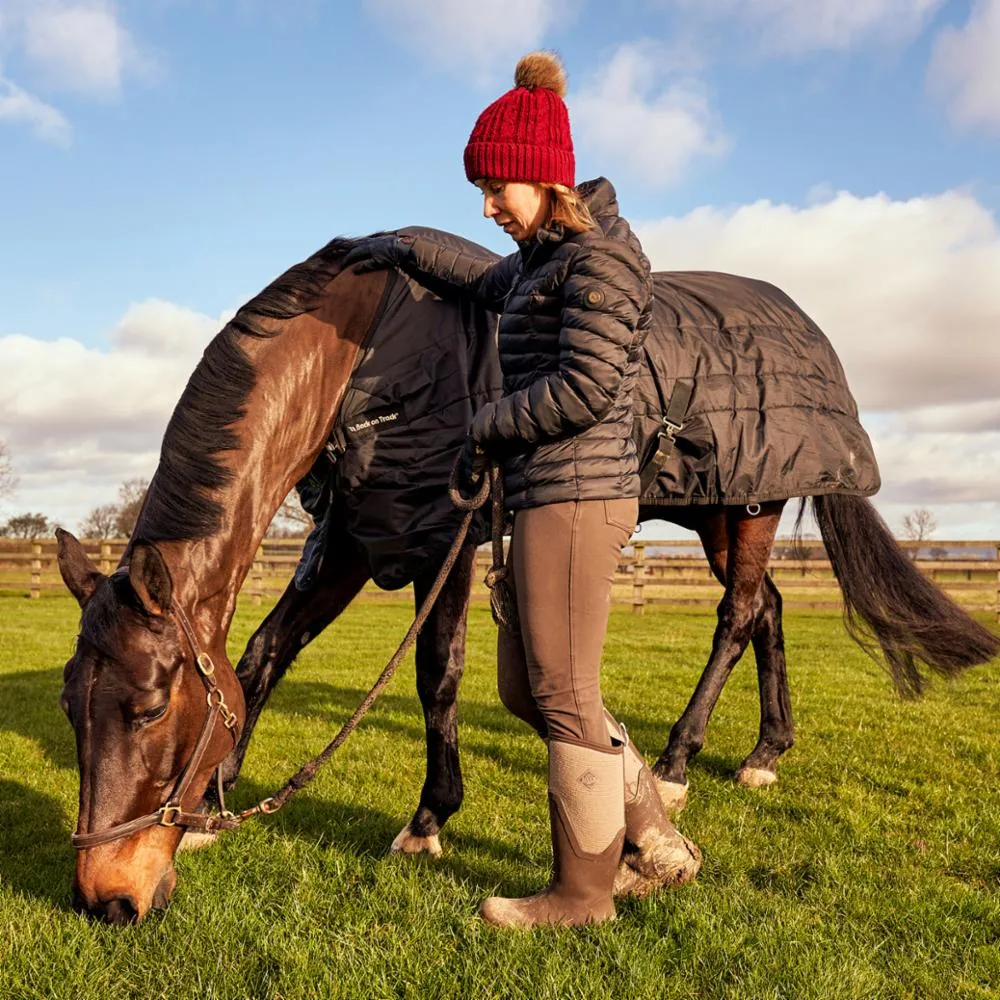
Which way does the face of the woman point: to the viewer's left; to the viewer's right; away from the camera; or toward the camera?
to the viewer's left

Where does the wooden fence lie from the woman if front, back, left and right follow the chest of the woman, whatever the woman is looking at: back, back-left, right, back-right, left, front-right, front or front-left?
right

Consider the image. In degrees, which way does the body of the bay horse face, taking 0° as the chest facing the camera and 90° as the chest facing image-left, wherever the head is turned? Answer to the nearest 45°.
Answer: approximately 45°

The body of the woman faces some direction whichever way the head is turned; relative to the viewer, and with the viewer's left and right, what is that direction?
facing to the left of the viewer

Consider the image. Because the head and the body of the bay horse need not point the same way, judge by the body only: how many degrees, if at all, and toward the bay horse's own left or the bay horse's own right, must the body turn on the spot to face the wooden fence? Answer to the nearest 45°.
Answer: approximately 135° to the bay horse's own right
